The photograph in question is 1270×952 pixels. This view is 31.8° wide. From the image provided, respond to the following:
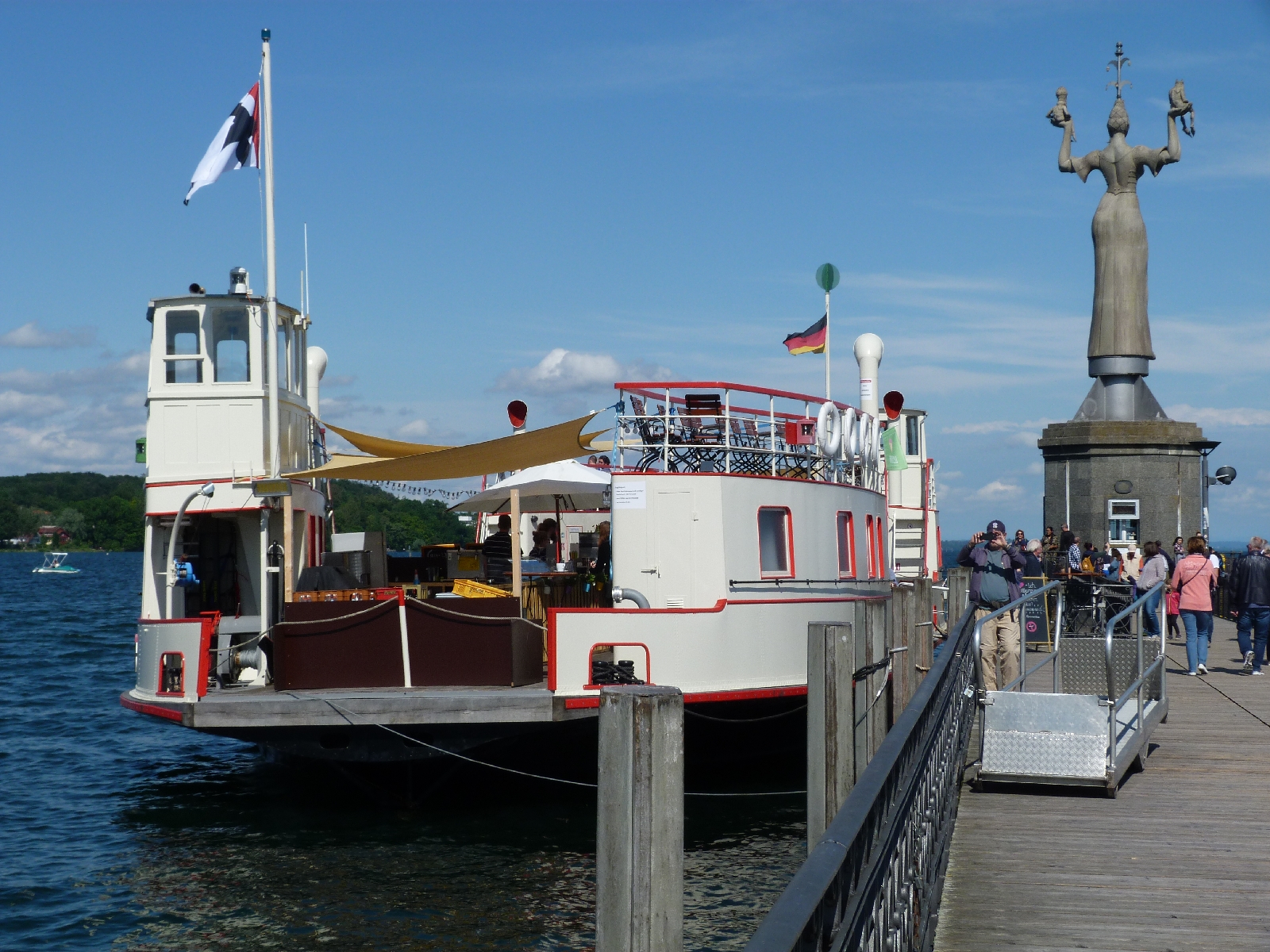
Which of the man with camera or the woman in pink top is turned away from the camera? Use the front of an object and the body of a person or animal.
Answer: the woman in pink top

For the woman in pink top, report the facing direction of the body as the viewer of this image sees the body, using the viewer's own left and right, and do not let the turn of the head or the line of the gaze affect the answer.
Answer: facing away from the viewer

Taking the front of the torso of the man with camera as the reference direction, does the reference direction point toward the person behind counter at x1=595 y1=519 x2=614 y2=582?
no

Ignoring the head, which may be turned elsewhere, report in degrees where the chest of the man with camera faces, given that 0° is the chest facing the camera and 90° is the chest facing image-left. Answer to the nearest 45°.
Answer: approximately 0°

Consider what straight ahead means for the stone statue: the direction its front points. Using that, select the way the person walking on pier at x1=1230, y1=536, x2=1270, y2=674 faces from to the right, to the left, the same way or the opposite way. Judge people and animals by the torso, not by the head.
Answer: the same way

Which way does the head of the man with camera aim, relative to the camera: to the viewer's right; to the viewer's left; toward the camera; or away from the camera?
toward the camera
